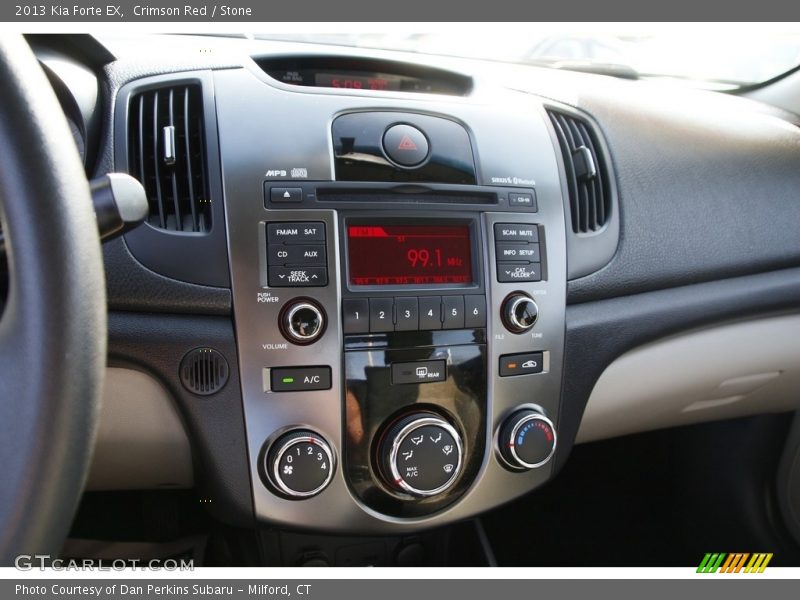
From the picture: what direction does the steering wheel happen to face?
toward the camera
